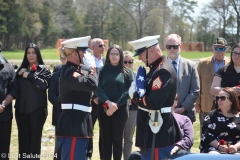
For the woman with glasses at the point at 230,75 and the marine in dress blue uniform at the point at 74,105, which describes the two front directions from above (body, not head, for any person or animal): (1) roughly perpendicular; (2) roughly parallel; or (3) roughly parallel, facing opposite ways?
roughly perpendicular

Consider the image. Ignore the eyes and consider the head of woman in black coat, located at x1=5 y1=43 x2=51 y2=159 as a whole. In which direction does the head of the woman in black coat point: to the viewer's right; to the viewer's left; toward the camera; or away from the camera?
toward the camera

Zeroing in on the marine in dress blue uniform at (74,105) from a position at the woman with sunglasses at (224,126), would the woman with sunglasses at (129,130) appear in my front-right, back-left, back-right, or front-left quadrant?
front-right

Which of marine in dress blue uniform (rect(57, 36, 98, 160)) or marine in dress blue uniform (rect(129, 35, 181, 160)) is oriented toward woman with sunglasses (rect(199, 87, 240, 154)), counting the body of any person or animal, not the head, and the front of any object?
marine in dress blue uniform (rect(57, 36, 98, 160))

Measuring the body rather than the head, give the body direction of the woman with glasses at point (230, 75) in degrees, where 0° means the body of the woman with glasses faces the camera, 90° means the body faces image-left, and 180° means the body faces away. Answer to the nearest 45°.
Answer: approximately 0°

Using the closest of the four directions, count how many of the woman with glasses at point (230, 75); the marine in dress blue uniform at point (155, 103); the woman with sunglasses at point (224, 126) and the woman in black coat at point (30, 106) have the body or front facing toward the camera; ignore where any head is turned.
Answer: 3

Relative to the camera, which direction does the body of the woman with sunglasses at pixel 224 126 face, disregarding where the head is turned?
toward the camera

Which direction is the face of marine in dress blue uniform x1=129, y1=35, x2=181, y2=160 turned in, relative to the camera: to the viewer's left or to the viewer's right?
to the viewer's left

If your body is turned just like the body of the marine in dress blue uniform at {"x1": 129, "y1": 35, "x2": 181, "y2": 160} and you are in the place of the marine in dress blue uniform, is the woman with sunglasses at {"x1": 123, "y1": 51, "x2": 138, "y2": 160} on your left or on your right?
on your right

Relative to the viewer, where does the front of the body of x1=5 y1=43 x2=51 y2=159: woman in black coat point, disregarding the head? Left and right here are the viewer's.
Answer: facing the viewer

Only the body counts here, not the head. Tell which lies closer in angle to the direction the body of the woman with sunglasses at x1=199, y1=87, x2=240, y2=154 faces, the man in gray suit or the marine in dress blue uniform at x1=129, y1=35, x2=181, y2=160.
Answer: the marine in dress blue uniform

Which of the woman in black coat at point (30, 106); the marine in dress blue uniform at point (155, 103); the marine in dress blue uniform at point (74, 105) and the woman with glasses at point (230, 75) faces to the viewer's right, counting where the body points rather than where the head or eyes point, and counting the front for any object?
the marine in dress blue uniform at point (74, 105)

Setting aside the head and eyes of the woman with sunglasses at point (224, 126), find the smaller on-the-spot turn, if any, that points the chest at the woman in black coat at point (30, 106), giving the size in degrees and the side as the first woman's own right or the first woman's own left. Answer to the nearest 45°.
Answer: approximately 90° to the first woman's own right

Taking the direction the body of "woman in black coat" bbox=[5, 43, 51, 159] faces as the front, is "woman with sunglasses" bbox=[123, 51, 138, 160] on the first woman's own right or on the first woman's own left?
on the first woman's own left

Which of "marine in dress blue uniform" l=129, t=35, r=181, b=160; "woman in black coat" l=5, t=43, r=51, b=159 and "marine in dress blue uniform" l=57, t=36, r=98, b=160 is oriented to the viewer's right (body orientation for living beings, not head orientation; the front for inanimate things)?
"marine in dress blue uniform" l=57, t=36, r=98, b=160
